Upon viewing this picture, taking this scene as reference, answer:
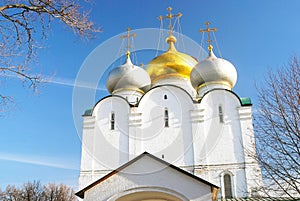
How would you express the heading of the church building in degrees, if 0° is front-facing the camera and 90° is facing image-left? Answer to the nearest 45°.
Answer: approximately 0°
